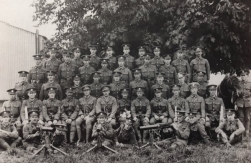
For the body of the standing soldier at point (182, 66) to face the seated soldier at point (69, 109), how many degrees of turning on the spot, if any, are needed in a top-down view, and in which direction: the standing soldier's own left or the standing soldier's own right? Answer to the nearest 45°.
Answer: approximately 45° to the standing soldier's own right

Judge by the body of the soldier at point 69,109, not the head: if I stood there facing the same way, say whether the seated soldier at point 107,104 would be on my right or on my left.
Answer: on my left

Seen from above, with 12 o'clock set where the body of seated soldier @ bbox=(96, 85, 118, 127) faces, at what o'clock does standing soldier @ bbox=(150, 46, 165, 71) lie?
The standing soldier is roughly at 8 o'clock from the seated soldier.

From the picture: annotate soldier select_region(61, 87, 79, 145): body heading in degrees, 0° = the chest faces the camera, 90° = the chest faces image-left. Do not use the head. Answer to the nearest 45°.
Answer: approximately 0°

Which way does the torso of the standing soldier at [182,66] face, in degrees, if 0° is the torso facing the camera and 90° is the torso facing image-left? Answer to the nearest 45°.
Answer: approximately 0°
